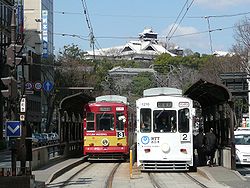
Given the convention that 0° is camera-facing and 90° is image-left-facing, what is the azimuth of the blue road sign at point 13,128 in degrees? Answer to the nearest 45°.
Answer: approximately 0°

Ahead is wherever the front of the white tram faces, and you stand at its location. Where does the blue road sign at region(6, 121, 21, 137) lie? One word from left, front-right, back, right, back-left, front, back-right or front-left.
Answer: front-right

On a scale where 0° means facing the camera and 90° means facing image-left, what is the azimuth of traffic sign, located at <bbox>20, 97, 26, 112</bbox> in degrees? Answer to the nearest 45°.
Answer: approximately 0°

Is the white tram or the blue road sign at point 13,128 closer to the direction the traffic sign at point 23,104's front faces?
the blue road sign
